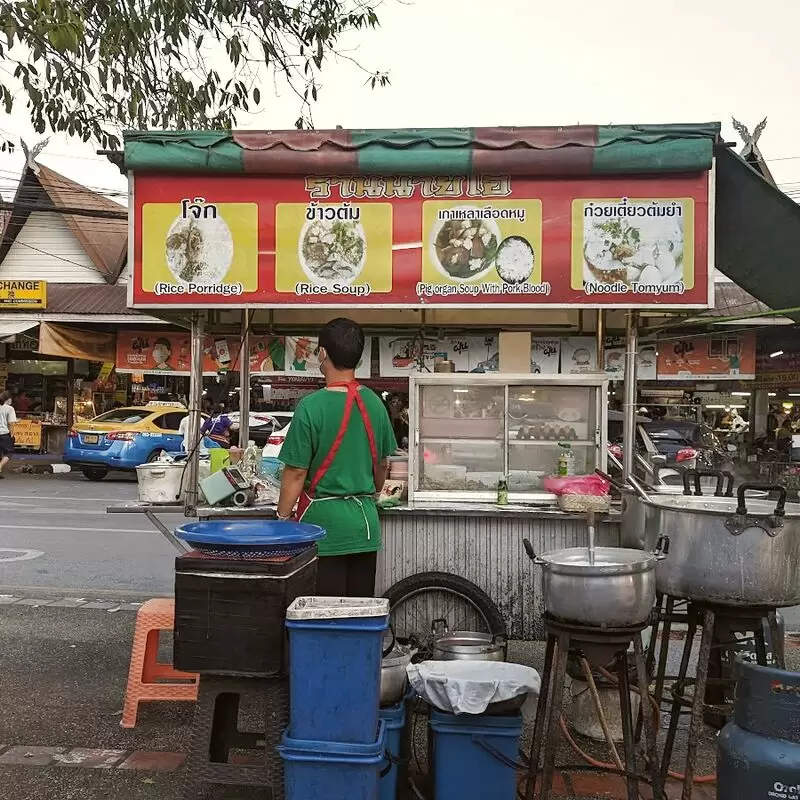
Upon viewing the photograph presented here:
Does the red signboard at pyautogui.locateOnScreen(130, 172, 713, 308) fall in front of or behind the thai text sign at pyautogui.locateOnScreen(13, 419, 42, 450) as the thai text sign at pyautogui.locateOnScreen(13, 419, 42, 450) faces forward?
in front

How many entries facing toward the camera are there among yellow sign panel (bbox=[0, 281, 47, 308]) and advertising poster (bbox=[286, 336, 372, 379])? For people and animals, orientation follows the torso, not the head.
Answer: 2

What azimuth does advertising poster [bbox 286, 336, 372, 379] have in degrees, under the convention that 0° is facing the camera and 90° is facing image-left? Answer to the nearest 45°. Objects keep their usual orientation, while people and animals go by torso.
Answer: approximately 0°

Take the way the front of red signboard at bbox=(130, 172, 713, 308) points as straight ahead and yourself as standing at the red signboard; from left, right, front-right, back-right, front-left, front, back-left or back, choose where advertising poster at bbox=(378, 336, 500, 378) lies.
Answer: back

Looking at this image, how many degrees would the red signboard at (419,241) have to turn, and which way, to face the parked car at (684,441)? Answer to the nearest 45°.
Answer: approximately 135° to its left

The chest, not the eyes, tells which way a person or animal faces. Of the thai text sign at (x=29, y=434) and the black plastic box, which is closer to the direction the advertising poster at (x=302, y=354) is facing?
the black plastic box

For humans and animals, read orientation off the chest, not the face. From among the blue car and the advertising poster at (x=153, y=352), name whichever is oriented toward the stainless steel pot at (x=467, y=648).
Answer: the advertising poster
